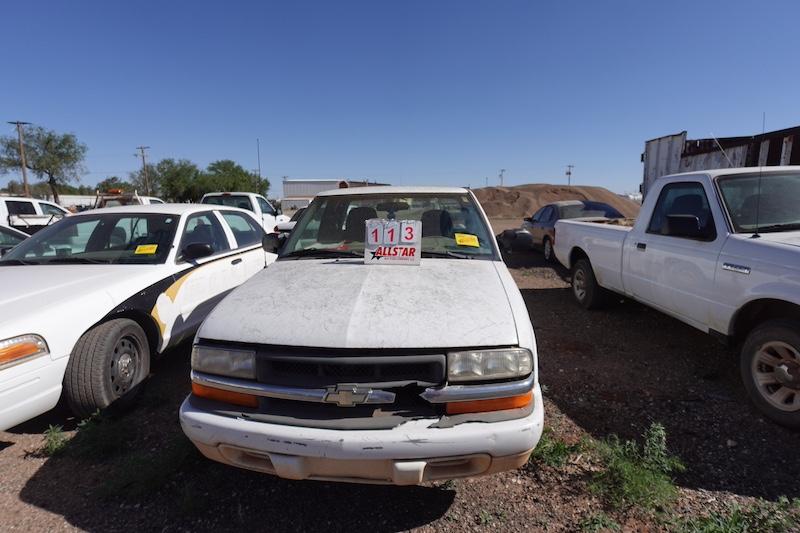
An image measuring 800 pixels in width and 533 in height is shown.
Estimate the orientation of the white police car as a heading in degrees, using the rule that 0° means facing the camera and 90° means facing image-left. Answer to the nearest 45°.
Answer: approximately 45°

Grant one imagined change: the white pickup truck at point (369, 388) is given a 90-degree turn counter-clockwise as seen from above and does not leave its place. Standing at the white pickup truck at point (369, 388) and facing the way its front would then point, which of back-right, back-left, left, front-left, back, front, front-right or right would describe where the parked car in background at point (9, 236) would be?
back-left

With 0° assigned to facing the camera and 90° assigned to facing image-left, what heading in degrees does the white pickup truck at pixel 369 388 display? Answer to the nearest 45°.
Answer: approximately 0°

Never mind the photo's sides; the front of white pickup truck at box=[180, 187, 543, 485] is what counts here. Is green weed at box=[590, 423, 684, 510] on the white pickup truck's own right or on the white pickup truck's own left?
on the white pickup truck's own left

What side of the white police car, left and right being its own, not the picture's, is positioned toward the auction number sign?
left

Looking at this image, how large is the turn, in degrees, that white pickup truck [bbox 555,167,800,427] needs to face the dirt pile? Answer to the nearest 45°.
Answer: approximately 135° to its left

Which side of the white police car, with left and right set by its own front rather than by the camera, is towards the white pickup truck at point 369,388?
left

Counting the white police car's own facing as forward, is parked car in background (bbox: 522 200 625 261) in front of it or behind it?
behind

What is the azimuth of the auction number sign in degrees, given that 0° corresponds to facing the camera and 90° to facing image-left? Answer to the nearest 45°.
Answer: approximately 0°

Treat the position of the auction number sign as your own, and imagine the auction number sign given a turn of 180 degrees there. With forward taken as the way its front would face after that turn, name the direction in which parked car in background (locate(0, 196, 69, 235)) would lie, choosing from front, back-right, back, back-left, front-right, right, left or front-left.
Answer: front-left

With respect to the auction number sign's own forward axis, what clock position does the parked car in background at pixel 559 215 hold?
The parked car in background is roughly at 7 o'clock from the auction number sign.

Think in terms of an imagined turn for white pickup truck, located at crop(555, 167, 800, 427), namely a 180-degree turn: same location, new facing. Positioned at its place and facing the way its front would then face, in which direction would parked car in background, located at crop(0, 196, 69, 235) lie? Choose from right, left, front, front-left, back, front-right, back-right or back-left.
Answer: front-left

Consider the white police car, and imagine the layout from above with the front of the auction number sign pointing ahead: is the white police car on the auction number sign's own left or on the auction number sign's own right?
on the auction number sign's own right
